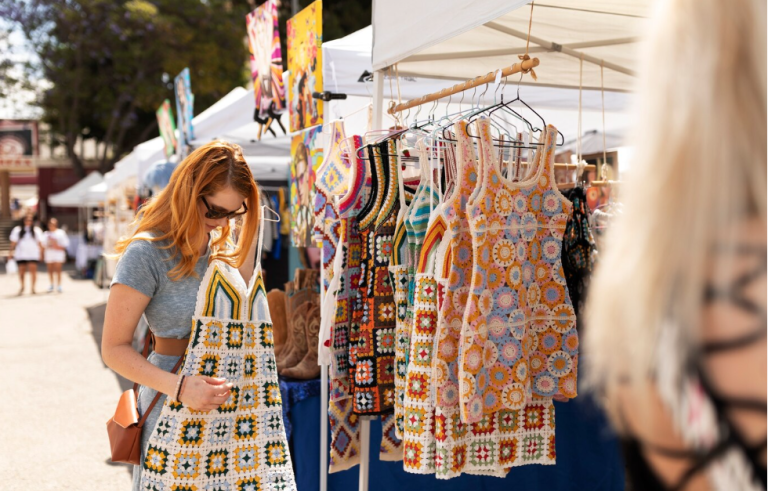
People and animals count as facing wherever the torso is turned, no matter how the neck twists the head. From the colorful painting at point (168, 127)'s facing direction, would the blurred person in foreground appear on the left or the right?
on its left

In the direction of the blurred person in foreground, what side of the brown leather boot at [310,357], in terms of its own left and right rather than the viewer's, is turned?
left

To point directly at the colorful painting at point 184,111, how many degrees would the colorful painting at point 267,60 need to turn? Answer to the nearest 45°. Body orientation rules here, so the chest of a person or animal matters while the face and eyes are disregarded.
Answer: approximately 135° to its right

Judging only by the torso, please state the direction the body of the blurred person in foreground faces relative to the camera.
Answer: away from the camera

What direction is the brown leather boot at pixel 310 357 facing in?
to the viewer's left

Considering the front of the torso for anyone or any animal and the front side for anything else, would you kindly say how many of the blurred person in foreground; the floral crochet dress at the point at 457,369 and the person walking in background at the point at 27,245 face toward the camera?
2

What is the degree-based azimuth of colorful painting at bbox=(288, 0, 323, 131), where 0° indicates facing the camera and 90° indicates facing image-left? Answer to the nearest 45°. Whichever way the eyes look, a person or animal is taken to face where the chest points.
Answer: approximately 45°

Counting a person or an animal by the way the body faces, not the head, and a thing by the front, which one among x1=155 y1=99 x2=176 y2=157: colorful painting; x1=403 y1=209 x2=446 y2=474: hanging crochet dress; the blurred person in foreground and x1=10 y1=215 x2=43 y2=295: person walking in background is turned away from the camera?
the blurred person in foreground
